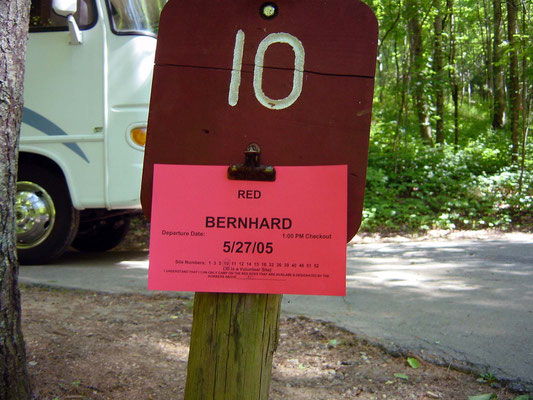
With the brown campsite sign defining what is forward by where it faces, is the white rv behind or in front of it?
behind

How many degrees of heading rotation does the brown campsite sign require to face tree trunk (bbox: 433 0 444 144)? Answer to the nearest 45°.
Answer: approximately 180°

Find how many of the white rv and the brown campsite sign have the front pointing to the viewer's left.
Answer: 0

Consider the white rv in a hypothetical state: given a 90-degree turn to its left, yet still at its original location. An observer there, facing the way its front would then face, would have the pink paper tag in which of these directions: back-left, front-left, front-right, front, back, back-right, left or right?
back-right

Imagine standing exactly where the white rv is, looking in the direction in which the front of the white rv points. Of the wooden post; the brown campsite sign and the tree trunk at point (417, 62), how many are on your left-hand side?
1

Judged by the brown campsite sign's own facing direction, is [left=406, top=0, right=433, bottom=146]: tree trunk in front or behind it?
behind

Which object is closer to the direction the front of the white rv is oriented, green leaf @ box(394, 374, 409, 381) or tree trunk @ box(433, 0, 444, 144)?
the green leaf

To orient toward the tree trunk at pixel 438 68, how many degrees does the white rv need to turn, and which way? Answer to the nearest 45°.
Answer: approximately 90° to its left

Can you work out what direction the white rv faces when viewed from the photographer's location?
facing the viewer and to the right of the viewer

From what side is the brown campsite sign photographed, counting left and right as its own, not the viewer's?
front

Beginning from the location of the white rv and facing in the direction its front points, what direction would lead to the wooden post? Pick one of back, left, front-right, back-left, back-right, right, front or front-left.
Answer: front-right

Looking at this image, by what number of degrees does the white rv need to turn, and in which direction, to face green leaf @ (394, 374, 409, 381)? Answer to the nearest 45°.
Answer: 0° — it already faces it
